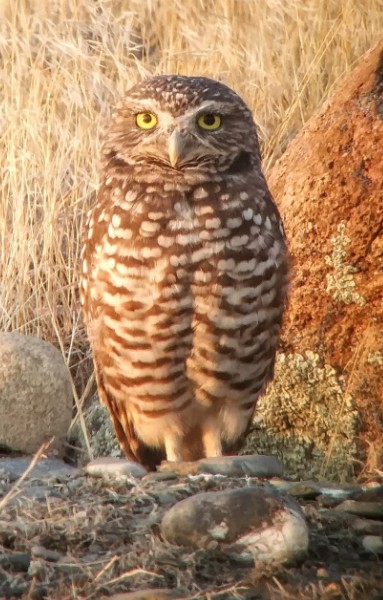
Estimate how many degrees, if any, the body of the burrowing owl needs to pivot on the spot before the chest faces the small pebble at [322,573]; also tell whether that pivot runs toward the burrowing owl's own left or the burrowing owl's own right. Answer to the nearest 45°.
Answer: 0° — it already faces it

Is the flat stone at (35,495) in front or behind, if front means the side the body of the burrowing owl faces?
in front

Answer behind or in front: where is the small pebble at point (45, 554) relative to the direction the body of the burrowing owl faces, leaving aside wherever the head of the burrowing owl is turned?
in front

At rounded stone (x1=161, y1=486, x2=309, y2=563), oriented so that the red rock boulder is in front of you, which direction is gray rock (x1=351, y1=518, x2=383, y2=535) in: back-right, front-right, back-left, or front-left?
front-right

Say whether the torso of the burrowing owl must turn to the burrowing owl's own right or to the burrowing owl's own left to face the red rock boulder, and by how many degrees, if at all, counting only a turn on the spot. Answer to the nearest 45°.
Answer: approximately 135° to the burrowing owl's own left

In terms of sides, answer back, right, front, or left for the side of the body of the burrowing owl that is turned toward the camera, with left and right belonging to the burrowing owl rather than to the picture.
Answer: front

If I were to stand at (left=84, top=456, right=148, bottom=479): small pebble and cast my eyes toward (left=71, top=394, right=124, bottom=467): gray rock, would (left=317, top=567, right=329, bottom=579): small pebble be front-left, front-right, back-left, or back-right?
back-right

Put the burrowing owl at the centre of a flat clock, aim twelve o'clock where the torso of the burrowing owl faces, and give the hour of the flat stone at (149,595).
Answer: The flat stone is roughly at 12 o'clock from the burrowing owl.

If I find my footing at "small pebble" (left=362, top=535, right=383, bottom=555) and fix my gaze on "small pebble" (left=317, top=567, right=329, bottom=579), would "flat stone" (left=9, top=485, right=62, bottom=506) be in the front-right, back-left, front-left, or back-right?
front-right
